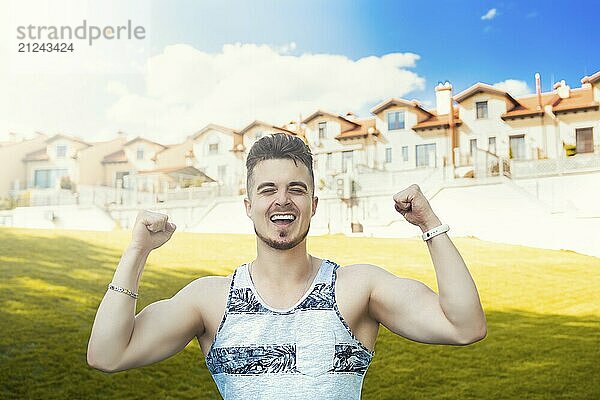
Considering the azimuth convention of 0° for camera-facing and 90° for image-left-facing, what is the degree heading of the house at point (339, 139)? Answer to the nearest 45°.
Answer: approximately 0°

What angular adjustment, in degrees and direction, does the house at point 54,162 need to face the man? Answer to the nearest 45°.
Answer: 0° — it already faces them

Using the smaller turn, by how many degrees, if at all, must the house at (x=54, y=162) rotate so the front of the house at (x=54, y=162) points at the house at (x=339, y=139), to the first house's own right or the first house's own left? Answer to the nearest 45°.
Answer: approximately 45° to the first house's own left

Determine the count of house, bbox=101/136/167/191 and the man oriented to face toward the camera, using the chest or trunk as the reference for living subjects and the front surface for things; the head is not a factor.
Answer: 2

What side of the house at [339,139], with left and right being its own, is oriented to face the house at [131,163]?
right

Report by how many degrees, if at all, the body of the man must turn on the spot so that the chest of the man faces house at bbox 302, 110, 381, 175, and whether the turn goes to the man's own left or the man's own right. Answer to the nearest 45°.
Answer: approximately 180°

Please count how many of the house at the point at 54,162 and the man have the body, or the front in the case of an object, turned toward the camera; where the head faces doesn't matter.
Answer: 2

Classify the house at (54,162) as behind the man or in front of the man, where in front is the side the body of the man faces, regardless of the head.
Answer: behind

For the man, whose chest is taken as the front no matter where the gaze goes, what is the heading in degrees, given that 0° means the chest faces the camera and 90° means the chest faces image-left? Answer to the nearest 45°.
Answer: approximately 0°
